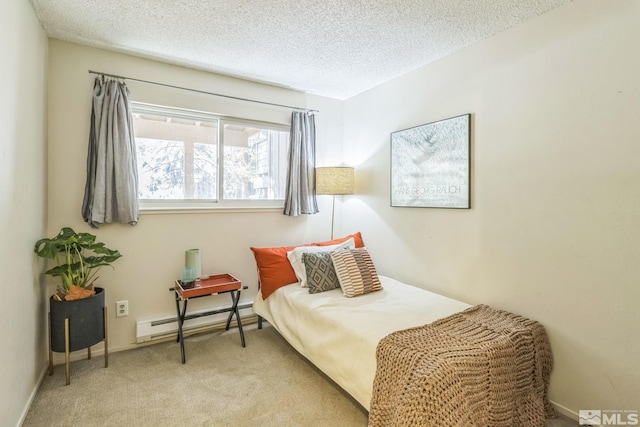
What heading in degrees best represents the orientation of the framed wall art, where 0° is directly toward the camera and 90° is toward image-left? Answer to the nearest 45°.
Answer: approximately 45°

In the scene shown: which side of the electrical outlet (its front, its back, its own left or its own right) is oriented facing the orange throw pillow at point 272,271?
left

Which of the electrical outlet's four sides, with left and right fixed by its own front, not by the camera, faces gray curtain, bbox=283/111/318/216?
left

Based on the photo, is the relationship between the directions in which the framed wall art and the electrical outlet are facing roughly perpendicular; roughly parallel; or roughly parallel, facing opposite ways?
roughly perpendicular

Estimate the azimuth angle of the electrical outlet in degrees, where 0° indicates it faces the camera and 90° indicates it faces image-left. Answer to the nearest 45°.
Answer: approximately 0°

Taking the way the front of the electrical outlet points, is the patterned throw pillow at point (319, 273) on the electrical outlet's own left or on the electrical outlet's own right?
on the electrical outlet's own left
